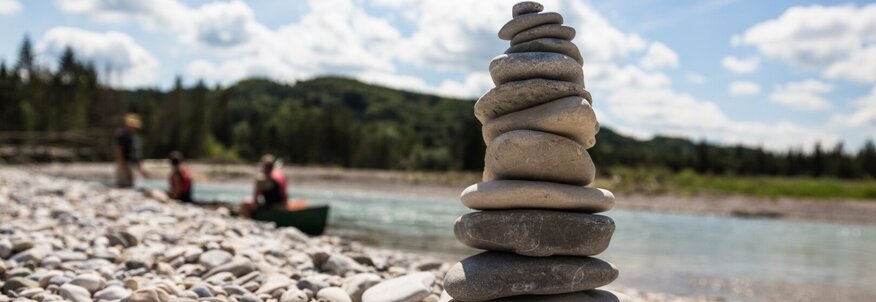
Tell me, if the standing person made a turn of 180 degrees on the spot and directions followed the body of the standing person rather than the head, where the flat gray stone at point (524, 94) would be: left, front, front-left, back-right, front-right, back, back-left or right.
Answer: left

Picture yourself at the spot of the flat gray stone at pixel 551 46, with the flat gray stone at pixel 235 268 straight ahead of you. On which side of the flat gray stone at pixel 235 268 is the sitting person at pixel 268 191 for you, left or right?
right

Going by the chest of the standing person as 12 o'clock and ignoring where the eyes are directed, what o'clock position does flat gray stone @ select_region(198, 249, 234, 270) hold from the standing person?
The flat gray stone is roughly at 3 o'clock from the standing person.

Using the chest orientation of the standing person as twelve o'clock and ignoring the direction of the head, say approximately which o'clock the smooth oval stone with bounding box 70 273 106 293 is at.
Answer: The smooth oval stone is roughly at 3 o'clock from the standing person.

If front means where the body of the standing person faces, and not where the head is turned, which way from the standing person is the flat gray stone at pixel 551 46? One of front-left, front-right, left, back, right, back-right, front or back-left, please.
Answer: right

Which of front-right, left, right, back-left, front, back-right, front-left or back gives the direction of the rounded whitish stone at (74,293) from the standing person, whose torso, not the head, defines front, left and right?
right

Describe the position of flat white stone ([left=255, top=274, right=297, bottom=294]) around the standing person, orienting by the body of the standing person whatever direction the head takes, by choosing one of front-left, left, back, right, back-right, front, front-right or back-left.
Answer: right

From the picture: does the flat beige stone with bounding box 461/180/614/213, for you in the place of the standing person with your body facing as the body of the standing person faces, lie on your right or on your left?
on your right

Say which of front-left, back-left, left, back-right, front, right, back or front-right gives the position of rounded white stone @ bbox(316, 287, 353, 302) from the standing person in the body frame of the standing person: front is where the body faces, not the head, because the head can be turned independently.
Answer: right

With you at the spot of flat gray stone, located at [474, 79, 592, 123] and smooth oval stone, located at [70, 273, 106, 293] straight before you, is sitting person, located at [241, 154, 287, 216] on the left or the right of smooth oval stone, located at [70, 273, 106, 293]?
right

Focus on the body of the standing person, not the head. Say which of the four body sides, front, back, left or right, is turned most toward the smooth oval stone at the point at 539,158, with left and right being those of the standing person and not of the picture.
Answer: right

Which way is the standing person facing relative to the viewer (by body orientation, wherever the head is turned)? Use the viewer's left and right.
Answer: facing to the right of the viewer

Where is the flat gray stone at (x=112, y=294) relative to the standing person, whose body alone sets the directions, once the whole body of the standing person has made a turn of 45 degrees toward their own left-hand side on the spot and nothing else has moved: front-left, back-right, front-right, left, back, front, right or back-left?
back-right

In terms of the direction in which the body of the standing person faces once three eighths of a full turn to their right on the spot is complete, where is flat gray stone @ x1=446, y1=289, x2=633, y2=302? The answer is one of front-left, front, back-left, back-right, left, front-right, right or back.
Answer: front-left
